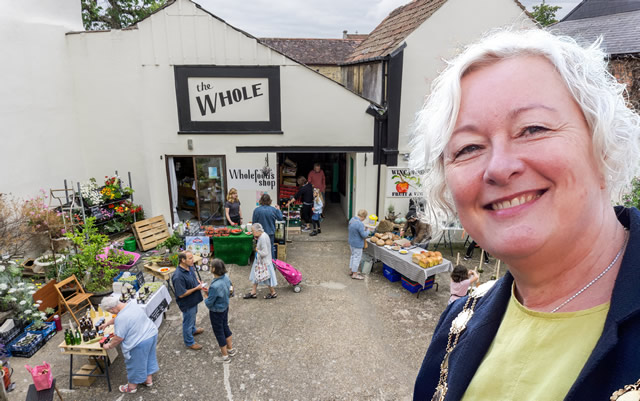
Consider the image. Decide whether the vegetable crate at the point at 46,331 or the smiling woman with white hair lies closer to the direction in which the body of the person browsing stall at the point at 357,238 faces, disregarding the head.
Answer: the smiling woman with white hair

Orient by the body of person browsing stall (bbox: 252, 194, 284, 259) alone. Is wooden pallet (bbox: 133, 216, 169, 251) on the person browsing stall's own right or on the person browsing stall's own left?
on the person browsing stall's own left

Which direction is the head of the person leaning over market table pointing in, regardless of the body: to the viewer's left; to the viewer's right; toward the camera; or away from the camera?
to the viewer's left

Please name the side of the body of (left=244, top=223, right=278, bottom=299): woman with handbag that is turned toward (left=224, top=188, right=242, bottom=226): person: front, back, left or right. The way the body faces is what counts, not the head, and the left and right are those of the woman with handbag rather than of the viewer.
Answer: right

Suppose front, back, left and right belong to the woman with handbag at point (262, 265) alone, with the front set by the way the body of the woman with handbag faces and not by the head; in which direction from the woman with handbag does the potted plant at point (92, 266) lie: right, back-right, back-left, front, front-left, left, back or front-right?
front

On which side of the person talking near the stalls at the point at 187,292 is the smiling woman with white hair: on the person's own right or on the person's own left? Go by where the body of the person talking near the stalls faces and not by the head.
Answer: on the person's own right

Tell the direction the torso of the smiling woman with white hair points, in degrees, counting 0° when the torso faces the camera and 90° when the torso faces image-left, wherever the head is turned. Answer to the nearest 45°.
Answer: approximately 45°

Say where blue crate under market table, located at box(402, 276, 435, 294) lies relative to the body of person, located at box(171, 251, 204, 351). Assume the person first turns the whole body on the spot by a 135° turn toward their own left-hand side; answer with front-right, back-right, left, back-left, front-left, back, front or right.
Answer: back-right

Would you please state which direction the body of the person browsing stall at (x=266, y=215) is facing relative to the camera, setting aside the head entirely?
away from the camera

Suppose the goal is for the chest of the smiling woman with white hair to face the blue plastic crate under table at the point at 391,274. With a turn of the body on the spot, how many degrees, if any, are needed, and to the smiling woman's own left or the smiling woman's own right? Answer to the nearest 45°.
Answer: approximately 135° to the smiling woman's own right

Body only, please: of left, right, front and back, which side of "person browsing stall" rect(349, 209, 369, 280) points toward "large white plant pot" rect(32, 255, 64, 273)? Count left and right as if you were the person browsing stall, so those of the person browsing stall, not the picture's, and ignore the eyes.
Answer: back

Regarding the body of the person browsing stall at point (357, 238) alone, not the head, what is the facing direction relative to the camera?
to the viewer's right

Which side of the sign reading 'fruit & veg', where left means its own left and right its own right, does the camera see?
front

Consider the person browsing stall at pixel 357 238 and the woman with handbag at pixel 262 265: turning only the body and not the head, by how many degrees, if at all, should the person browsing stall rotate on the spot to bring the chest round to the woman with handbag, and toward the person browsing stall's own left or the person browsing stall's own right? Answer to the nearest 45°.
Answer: approximately 135° to the person browsing stall's own right

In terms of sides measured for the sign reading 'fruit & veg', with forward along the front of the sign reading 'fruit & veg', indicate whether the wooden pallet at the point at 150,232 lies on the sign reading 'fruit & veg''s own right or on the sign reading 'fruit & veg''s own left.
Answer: on the sign reading 'fruit & veg''s own right

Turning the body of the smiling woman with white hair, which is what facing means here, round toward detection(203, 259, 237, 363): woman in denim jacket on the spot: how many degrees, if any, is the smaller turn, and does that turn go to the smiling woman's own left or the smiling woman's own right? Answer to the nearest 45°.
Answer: approximately 90° to the smiling woman's own right
